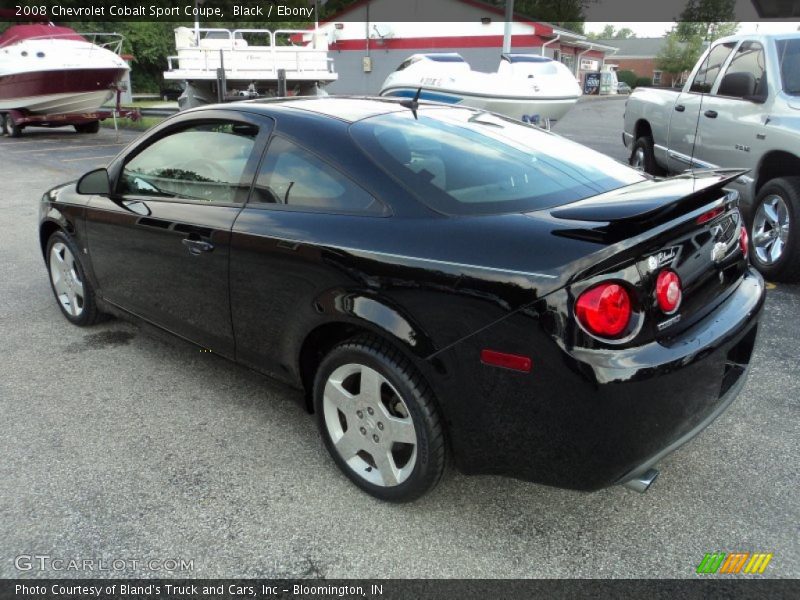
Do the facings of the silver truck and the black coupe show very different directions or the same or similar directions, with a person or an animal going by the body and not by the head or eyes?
very different directions

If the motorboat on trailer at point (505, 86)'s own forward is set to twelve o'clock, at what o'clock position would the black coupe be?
The black coupe is roughly at 9 o'clock from the motorboat on trailer.

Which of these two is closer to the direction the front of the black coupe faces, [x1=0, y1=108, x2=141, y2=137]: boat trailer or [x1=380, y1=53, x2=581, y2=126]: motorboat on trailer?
the boat trailer

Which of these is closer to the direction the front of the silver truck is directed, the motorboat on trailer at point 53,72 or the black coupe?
the black coupe

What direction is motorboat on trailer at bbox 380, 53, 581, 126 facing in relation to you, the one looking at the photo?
facing to the left of the viewer

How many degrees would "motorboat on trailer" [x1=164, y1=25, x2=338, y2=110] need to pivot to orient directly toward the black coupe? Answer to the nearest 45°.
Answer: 0° — it already faces it

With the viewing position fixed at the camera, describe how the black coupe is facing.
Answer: facing away from the viewer and to the left of the viewer

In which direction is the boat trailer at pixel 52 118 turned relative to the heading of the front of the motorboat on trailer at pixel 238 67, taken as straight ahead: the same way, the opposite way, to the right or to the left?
to the left

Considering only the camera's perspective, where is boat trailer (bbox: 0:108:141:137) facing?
facing to the right of the viewer

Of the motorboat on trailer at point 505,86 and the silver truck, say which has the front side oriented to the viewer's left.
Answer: the motorboat on trailer

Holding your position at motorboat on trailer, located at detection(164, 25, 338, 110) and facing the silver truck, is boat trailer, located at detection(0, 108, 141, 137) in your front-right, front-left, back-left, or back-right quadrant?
back-right
